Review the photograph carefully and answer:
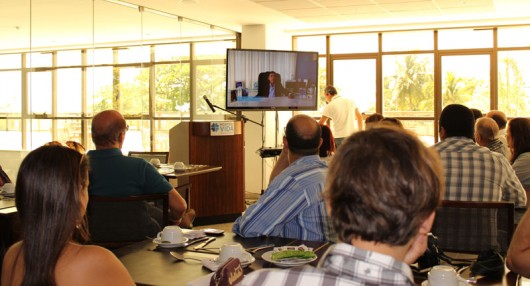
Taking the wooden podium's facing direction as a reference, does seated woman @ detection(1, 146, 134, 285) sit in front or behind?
in front

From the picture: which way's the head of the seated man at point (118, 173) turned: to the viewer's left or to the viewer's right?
to the viewer's right

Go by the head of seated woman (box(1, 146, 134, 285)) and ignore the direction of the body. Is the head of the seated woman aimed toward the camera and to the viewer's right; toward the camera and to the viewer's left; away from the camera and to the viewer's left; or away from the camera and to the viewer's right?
away from the camera and to the viewer's right

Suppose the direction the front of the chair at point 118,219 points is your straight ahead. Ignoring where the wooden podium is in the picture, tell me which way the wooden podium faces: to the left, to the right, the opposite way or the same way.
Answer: the opposite way

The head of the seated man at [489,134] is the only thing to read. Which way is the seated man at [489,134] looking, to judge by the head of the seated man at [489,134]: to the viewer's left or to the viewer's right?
to the viewer's left

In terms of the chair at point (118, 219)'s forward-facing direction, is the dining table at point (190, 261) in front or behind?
behind

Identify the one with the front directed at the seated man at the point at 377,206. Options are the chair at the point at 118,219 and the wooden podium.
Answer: the wooden podium

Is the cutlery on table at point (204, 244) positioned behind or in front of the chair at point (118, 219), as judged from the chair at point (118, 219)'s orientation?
behind

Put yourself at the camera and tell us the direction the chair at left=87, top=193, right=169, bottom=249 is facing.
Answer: facing away from the viewer

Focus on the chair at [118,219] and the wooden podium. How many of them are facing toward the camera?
1

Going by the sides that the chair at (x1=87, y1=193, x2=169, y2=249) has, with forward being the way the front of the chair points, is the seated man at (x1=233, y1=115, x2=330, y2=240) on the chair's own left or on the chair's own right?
on the chair's own right

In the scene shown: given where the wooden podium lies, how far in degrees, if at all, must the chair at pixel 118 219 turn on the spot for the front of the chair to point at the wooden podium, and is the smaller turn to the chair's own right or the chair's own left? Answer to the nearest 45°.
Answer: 0° — it already faces it
